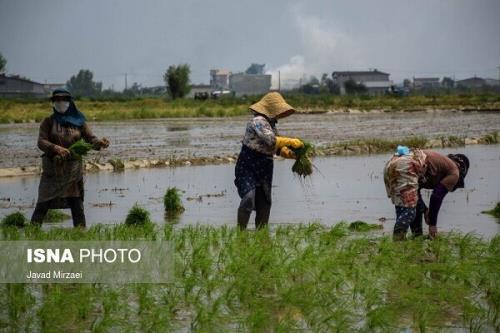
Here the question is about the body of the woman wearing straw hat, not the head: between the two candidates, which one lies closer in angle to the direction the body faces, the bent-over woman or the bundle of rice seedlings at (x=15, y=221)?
the bent-over woman

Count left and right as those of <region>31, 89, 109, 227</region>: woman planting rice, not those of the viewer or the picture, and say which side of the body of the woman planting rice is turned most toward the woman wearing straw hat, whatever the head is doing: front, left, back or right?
left

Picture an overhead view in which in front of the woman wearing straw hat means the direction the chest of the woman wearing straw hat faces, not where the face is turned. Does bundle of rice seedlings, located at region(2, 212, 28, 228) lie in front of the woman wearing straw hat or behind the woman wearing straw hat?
behind

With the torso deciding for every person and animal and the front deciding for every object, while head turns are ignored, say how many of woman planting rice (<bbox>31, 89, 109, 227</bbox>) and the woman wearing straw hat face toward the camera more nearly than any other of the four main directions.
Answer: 1

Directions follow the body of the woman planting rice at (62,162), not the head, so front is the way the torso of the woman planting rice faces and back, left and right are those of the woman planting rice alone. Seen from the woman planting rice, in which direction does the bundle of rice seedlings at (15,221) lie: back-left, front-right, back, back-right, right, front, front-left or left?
back-right

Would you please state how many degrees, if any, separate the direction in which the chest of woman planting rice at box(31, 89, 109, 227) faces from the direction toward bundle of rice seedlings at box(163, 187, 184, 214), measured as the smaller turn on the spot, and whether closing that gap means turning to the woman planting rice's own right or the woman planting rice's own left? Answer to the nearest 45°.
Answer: approximately 135° to the woman planting rice's own left

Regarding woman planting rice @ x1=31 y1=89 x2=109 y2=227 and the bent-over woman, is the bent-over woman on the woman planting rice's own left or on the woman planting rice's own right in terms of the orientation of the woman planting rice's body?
on the woman planting rice's own left

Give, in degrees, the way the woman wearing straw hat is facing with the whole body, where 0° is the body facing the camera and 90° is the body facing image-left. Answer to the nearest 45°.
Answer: approximately 270°

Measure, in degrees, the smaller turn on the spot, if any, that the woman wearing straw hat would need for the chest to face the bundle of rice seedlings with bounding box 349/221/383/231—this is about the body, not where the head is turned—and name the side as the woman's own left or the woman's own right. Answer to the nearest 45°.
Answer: approximately 45° to the woman's own left

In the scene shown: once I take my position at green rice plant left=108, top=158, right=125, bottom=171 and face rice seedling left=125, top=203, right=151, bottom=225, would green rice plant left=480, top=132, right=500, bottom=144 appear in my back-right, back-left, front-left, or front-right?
back-left

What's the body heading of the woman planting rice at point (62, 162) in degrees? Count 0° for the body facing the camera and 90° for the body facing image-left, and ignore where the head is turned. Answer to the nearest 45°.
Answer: approximately 0°

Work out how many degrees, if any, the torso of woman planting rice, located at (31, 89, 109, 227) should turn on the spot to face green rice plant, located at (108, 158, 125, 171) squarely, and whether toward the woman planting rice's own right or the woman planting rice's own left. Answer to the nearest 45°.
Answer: approximately 180°
